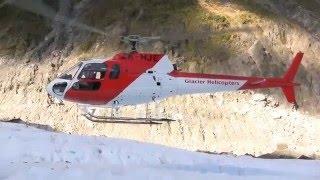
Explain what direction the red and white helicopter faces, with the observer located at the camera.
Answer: facing to the left of the viewer
